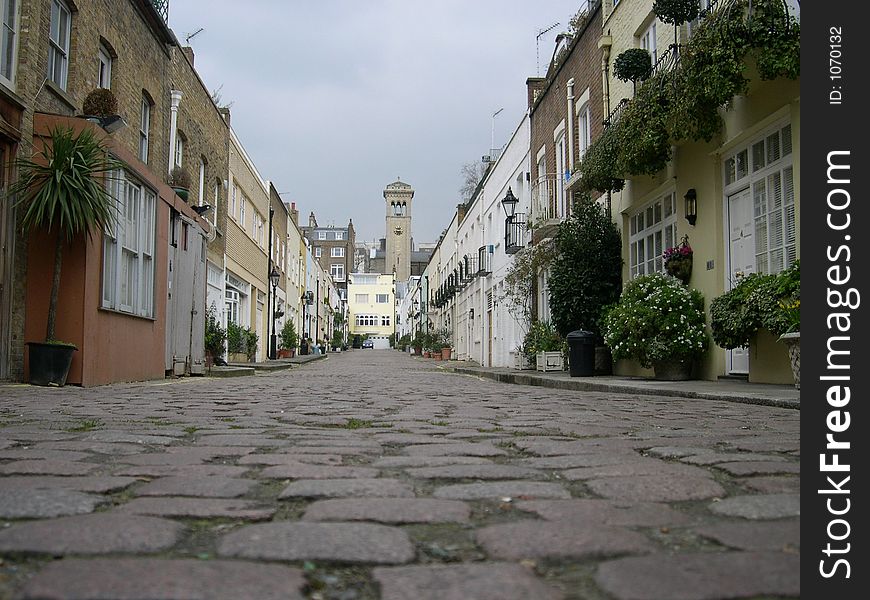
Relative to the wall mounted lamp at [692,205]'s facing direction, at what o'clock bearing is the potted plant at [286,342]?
The potted plant is roughly at 3 o'clock from the wall mounted lamp.

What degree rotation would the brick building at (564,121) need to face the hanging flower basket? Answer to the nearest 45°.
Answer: approximately 90° to its left

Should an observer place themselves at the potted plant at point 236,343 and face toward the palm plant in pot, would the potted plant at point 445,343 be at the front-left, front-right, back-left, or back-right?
back-left

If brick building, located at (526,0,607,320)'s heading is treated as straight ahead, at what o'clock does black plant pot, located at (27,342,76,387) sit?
The black plant pot is roughly at 10 o'clock from the brick building.

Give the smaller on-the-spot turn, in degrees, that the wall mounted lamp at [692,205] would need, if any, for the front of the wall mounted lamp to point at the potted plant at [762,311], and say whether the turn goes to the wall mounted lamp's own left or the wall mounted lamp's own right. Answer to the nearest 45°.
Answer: approximately 45° to the wall mounted lamp's own left

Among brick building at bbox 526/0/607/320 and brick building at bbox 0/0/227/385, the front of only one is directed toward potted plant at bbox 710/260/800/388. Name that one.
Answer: brick building at bbox 0/0/227/385

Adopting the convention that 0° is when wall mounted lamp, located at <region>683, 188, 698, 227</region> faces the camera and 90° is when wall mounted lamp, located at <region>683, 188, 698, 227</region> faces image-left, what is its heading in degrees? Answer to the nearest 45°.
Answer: approximately 45°

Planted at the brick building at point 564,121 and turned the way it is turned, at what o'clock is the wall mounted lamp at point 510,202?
The wall mounted lamp is roughly at 2 o'clock from the brick building.

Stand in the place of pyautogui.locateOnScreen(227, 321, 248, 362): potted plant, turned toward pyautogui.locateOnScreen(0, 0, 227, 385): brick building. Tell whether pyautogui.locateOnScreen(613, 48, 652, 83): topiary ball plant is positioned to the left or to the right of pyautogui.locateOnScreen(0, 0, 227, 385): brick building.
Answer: left

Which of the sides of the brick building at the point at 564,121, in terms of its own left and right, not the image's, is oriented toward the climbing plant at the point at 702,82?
left

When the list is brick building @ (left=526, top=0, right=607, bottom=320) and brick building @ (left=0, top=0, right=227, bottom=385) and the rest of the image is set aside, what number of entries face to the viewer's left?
1

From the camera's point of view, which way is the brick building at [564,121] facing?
to the viewer's left

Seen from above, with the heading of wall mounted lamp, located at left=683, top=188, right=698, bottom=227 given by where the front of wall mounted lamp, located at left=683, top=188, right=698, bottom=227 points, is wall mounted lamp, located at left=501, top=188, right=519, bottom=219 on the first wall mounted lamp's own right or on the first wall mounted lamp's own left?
on the first wall mounted lamp's own right

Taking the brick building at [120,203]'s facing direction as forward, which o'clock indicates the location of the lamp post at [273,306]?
The lamp post is roughly at 8 o'clock from the brick building.

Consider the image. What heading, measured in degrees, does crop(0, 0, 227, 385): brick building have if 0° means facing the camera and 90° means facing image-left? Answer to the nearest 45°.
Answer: approximately 315°
